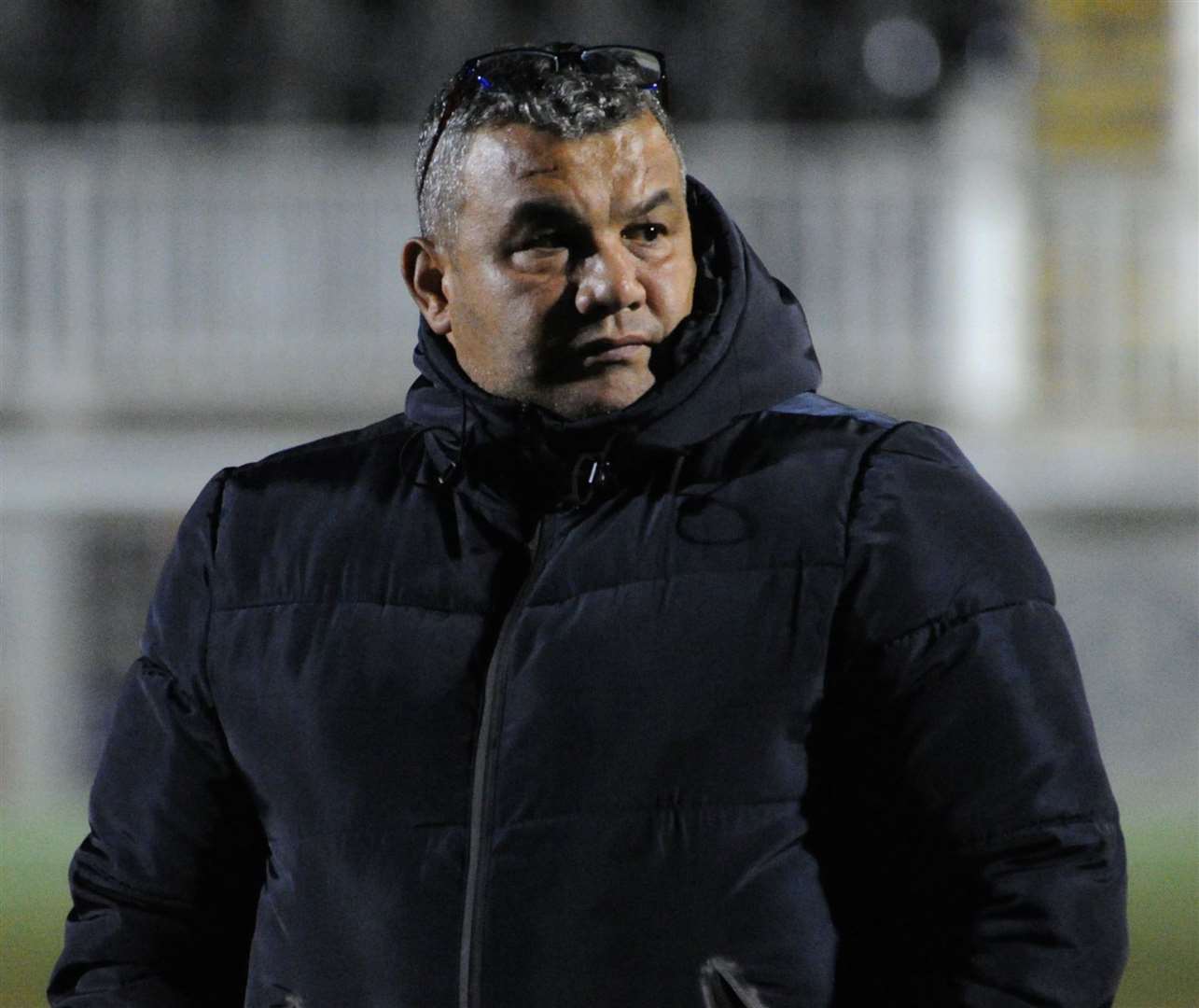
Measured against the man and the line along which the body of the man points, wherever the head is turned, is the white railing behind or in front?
behind

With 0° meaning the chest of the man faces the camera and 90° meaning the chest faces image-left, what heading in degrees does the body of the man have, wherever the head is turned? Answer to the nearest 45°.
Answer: approximately 0°

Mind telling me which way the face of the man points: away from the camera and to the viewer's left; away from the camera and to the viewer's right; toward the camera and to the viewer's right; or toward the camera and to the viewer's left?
toward the camera and to the viewer's right
